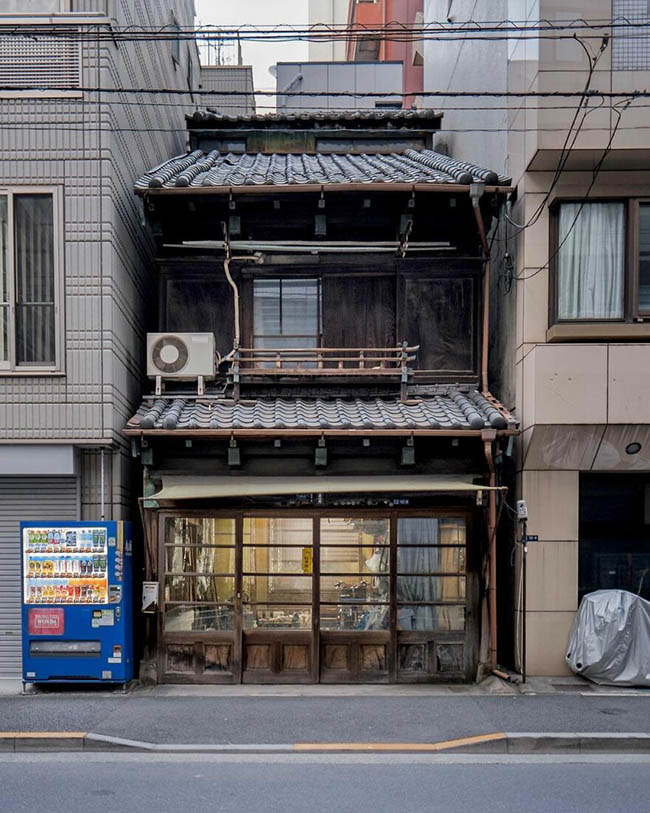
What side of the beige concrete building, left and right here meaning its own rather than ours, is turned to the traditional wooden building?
right

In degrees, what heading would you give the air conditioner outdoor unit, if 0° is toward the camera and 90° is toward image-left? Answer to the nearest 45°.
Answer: approximately 0°

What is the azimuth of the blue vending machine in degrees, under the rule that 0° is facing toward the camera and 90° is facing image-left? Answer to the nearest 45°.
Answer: approximately 0°

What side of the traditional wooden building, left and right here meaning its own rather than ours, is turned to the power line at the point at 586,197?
left
